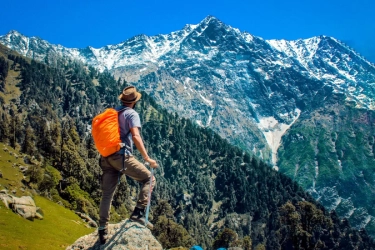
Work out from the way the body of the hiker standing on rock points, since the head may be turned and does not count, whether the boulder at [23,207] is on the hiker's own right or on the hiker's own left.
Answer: on the hiker's own left

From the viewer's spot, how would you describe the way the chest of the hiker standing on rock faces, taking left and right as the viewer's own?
facing away from the viewer and to the right of the viewer
